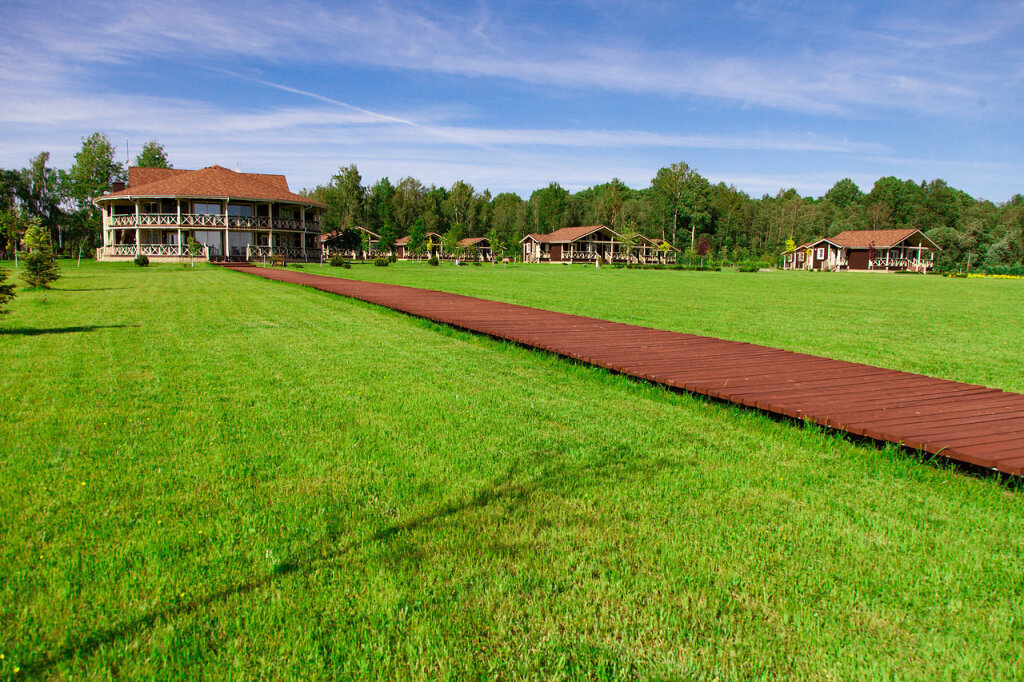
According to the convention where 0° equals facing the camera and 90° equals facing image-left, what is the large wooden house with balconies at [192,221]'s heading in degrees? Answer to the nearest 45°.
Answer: approximately 0°
